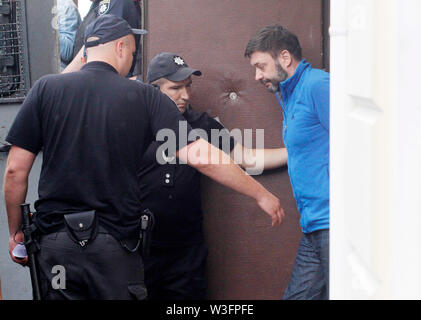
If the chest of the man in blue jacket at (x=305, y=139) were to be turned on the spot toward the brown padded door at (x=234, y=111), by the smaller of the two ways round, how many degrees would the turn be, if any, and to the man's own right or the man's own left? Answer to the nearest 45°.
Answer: approximately 45° to the man's own right

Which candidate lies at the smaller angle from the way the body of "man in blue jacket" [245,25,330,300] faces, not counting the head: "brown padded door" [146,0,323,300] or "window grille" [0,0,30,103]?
the window grille

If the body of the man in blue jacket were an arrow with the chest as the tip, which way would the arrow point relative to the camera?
to the viewer's left
